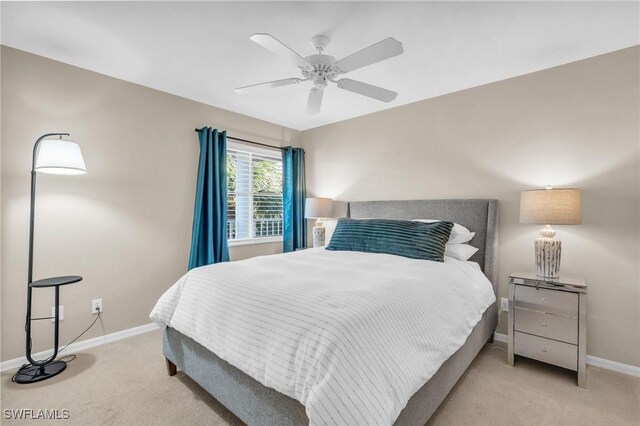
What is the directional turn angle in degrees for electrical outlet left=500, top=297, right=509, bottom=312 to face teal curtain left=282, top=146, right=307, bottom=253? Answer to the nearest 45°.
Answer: approximately 90° to its right

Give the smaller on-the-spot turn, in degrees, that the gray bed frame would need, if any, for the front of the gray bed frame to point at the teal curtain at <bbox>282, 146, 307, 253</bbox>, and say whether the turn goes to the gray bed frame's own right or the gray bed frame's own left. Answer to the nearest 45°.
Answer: approximately 90° to the gray bed frame's own right

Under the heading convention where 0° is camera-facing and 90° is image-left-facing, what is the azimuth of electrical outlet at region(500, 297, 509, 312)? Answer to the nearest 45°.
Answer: approximately 0°

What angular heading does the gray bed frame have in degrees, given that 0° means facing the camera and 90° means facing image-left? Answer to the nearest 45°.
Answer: approximately 45°

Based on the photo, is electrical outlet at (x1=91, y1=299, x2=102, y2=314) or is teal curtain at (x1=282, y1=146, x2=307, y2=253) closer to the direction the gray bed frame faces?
the electrical outlet

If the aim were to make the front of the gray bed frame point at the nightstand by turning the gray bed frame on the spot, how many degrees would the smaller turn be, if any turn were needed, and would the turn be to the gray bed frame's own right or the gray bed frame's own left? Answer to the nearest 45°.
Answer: approximately 135° to the gray bed frame's own left

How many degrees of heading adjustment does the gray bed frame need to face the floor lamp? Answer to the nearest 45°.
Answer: approximately 45° to its right

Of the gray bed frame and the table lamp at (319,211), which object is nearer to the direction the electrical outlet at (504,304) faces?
the gray bed frame

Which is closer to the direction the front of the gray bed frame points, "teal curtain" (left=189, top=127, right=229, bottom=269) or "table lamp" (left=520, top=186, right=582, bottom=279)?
the teal curtain
